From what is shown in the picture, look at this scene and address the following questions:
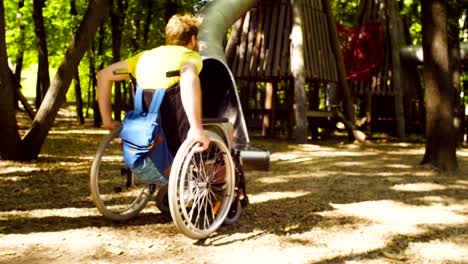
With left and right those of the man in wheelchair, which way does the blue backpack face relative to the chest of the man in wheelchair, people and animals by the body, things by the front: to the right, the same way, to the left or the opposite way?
the opposite way

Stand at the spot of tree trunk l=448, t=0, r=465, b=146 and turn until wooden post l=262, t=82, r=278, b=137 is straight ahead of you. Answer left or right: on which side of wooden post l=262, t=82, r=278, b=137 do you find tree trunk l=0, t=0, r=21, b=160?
left

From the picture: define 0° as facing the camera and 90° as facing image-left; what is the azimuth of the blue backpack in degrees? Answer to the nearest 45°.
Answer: approximately 45°

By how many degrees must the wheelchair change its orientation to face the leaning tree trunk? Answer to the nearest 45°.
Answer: approximately 90° to its left

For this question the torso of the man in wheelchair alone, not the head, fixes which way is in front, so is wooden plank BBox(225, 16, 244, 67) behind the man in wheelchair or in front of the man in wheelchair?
in front

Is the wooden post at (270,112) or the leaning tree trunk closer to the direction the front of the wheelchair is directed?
the wooden post

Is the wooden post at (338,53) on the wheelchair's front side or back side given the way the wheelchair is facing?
on the front side
